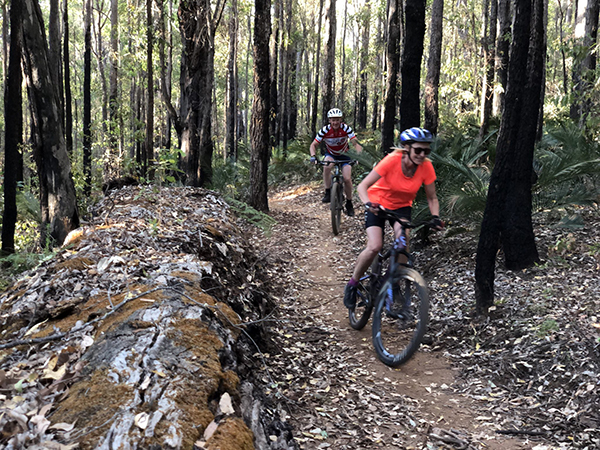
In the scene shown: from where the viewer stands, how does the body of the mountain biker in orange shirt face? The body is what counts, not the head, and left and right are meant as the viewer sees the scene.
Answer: facing the viewer and to the right of the viewer

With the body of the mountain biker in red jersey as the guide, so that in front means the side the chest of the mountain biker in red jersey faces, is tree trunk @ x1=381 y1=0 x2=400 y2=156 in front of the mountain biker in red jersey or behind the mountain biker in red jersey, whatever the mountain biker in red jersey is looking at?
behind

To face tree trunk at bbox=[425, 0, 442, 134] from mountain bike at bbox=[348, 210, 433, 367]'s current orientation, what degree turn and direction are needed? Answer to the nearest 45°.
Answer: approximately 135° to its left

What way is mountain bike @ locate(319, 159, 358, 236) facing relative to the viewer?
toward the camera

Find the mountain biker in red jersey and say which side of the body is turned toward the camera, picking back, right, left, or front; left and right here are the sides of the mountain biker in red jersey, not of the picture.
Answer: front

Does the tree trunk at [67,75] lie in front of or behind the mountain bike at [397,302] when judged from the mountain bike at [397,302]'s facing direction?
behind

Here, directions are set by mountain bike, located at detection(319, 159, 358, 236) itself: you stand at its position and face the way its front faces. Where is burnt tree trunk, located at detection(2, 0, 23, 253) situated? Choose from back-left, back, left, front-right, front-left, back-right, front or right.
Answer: right

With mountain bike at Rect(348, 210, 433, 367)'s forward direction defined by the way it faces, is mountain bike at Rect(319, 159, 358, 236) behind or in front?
behind

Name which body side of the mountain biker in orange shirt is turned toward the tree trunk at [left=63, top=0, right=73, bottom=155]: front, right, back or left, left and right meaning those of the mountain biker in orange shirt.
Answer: back

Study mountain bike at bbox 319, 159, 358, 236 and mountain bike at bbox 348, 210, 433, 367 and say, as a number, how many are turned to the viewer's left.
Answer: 0

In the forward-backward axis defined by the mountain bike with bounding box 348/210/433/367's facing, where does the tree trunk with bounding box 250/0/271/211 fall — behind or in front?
behind

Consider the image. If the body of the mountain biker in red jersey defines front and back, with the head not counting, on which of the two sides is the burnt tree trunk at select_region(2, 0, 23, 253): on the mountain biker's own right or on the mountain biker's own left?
on the mountain biker's own right

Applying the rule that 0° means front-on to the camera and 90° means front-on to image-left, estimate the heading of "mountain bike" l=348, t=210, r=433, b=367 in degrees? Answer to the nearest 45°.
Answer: approximately 315°

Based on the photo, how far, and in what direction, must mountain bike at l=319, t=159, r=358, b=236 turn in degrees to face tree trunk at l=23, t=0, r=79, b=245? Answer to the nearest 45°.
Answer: approximately 45° to its right
